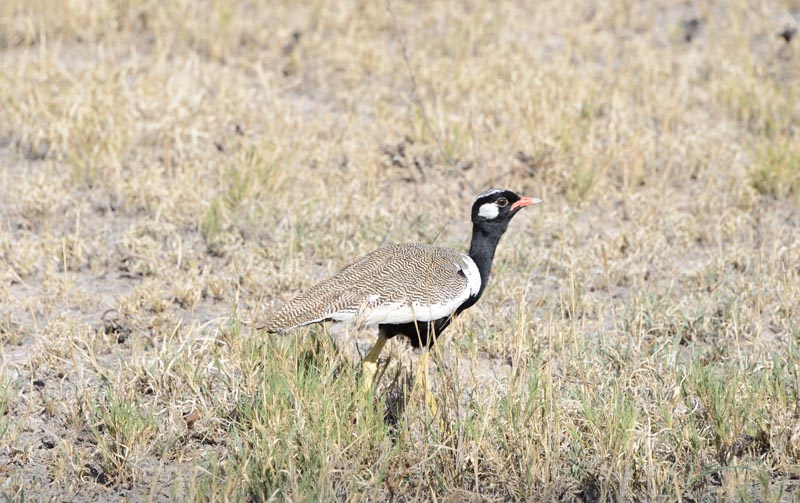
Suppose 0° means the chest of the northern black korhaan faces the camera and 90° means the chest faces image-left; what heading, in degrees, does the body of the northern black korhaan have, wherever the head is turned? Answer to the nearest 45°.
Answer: approximately 270°
